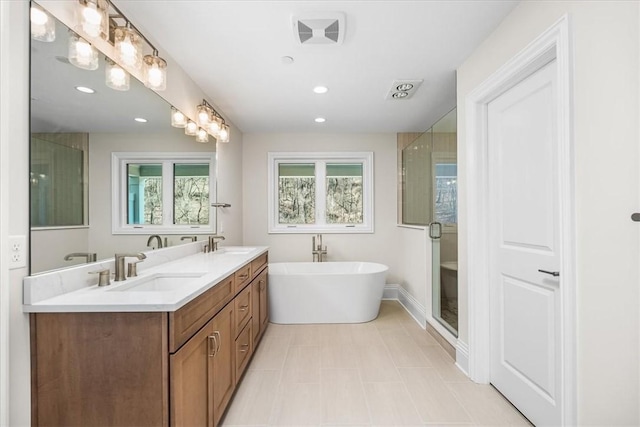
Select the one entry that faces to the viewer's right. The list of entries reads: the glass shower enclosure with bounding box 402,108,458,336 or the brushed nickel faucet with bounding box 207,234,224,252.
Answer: the brushed nickel faucet

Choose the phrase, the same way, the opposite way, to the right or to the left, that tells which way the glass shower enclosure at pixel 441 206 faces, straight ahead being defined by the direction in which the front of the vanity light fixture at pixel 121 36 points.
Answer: the opposite way

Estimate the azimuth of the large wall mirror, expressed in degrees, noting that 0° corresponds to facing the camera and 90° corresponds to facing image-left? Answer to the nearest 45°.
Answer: approximately 270°

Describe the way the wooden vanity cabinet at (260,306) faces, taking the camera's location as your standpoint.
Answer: facing to the right of the viewer

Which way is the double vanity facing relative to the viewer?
to the viewer's right

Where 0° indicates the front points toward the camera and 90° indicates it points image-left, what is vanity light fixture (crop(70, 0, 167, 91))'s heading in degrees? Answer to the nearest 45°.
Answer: approximately 315°

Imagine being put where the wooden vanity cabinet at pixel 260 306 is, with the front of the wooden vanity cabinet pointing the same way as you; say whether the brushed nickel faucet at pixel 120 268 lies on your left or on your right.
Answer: on your right

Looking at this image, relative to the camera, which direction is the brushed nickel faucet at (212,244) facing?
to the viewer's right

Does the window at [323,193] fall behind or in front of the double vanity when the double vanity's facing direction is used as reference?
in front

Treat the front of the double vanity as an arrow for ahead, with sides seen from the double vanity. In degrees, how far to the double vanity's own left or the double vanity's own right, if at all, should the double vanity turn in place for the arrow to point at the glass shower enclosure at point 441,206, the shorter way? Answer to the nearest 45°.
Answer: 0° — it already faces it

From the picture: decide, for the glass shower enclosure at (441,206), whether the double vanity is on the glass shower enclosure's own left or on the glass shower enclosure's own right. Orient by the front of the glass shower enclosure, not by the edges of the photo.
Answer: on the glass shower enclosure's own left

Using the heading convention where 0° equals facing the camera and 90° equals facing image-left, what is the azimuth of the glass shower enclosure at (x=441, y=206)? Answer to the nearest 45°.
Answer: approximately 90°
